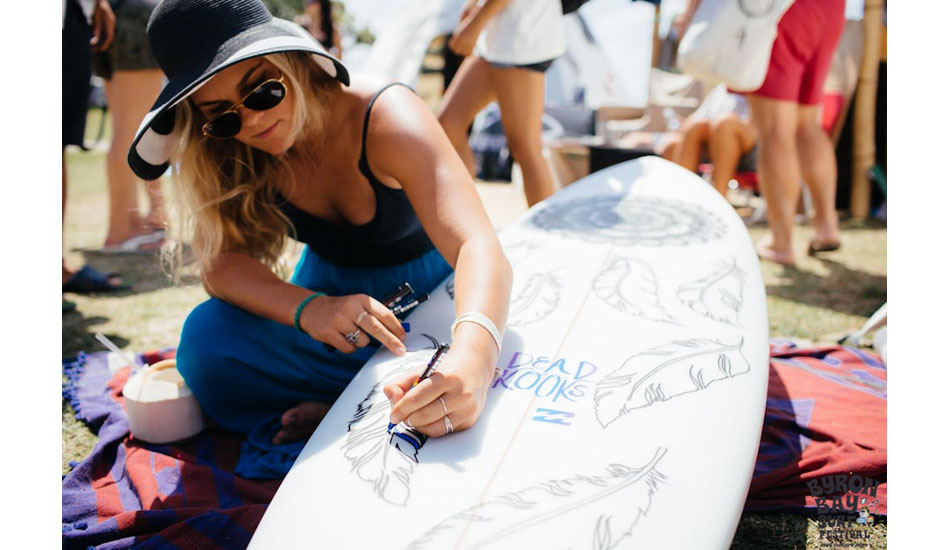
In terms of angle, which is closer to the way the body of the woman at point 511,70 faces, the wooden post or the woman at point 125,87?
the woman

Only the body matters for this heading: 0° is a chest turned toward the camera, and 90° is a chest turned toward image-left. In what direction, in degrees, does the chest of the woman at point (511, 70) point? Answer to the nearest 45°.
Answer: approximately 90°

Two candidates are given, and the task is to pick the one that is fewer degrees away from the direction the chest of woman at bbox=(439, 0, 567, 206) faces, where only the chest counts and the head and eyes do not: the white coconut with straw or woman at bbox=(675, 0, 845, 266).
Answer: the white coconut with straw

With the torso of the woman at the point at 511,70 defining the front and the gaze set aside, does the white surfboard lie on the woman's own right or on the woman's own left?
on the woman's own left

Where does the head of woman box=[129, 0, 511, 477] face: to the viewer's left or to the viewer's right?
to the viewer's right
